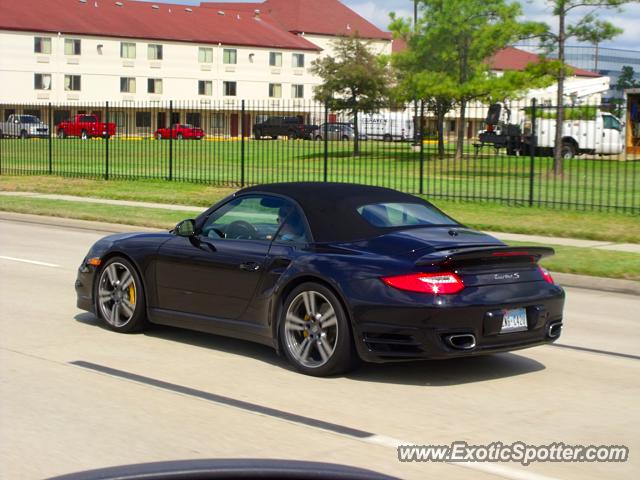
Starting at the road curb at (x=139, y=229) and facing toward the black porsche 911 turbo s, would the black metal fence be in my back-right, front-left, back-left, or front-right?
back-left

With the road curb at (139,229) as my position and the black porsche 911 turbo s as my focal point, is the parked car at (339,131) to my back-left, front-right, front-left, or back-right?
back-left

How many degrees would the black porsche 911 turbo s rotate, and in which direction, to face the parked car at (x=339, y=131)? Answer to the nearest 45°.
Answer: approximately 45° to its right

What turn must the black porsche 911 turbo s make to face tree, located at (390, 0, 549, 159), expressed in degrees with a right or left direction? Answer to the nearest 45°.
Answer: approximately 45° to its right

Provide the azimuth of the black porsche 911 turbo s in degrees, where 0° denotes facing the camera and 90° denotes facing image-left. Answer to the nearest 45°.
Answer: approximately 135°

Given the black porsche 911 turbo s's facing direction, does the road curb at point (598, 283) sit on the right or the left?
on its right

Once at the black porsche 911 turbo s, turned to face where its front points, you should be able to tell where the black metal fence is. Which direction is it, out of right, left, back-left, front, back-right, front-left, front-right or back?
front-right
